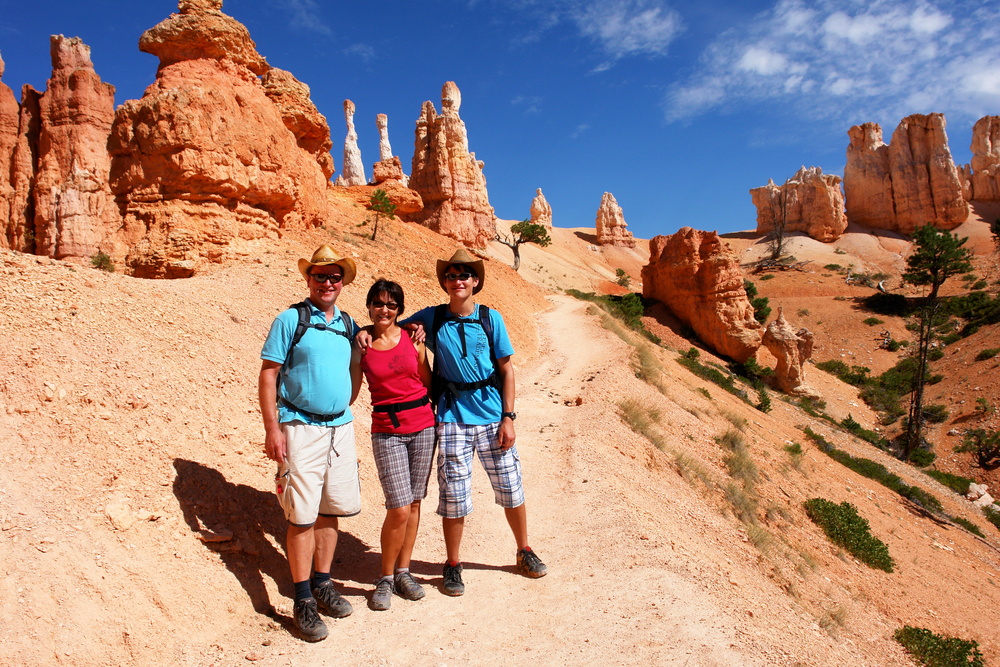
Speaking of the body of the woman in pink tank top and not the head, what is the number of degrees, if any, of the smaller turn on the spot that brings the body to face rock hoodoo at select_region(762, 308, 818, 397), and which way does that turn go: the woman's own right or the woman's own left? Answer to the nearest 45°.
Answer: approximately 135° to the woman's own left

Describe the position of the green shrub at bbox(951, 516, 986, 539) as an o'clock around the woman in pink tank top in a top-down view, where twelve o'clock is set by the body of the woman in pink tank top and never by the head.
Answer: The green shrub is roughly at 8 o'clock from the woman in pink tank top.

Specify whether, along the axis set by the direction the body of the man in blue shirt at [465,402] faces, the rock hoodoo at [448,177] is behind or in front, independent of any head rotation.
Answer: behind

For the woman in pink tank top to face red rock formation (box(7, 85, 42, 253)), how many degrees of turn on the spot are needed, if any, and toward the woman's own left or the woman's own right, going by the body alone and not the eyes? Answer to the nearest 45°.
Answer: approximately 135° to the woman's own right

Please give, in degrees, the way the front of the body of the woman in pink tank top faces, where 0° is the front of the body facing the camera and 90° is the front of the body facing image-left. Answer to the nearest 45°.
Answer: approximately 0°

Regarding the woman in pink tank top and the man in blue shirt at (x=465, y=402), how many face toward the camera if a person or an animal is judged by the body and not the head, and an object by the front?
2

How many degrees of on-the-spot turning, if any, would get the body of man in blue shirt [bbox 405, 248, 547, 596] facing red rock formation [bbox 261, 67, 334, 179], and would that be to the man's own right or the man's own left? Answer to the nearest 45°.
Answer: approximately 180°

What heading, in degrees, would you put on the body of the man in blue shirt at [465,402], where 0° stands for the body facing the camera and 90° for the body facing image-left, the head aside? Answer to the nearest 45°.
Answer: approximately 0°
